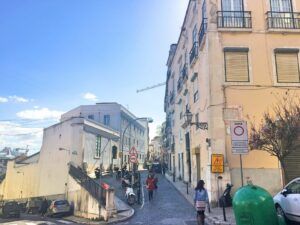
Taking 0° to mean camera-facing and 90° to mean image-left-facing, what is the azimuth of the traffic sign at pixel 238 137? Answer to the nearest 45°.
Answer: approximately 0°

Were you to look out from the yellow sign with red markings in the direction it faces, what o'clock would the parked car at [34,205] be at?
The parked car is roughly at 4 o'clock from the yellow sign with red markings.

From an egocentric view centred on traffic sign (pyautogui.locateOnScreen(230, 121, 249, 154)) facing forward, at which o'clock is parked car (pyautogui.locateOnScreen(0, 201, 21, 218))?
The parked car is roughly at 4 o'clock from the traffic sign.

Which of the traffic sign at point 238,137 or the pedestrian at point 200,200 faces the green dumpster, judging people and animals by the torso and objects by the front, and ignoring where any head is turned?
the traffic sign

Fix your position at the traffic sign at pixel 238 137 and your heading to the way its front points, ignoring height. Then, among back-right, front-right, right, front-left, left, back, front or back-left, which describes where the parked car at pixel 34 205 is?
back-right
